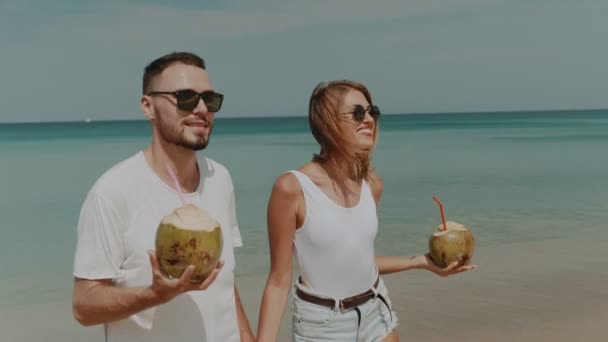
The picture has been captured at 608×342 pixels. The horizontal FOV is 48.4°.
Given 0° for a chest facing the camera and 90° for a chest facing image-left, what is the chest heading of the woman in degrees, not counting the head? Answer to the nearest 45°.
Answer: approximately 315°

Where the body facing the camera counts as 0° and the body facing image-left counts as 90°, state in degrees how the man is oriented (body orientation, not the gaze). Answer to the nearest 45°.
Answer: approximately 315°

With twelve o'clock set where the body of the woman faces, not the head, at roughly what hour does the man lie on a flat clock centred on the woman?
The man is roughly at 3 o'clock from the woman.

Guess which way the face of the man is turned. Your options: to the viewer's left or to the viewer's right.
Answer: to the viewer's right

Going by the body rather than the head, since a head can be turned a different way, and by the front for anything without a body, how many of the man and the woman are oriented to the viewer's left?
0

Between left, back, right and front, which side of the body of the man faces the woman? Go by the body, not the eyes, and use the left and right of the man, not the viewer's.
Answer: left
